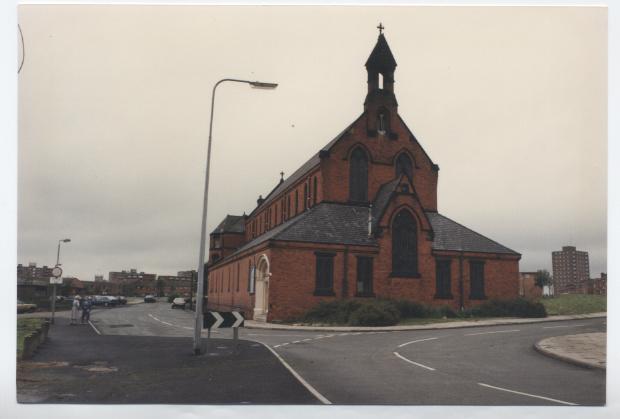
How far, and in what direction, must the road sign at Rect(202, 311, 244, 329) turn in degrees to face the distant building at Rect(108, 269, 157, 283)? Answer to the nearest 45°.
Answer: approximately 180°

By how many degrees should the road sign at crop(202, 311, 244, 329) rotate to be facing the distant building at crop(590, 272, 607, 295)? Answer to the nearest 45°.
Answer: approximately 90° to its left

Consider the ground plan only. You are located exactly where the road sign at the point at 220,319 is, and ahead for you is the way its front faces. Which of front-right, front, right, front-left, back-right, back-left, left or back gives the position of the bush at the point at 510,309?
back-left

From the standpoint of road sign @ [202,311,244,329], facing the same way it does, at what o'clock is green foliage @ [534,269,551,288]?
The green foliage is roughly at 8 o'clock from the road sign.

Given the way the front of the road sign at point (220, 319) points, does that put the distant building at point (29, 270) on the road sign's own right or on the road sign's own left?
on the road sign's own right

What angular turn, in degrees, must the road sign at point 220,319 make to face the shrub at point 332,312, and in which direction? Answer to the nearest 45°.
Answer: approximately 135° to its left

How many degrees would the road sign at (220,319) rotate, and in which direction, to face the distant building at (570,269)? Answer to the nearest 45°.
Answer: approximately 90° to its left

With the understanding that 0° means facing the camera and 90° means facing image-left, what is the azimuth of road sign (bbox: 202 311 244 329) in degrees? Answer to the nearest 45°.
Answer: approximately 0°

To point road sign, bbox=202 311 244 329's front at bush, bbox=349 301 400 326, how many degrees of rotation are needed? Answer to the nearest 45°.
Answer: approximately 135° to its left

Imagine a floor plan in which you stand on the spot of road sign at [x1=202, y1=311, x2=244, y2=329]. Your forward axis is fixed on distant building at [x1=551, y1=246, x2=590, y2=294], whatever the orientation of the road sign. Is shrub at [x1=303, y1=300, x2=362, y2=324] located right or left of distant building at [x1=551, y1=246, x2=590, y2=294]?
left

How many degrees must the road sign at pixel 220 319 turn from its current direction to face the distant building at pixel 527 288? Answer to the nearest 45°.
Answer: approximately 135° to its left

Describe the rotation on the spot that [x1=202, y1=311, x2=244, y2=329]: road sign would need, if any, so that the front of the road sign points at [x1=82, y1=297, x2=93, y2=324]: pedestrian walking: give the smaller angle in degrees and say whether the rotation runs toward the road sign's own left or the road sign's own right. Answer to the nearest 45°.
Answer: approximately 135° to the road sign's own right
